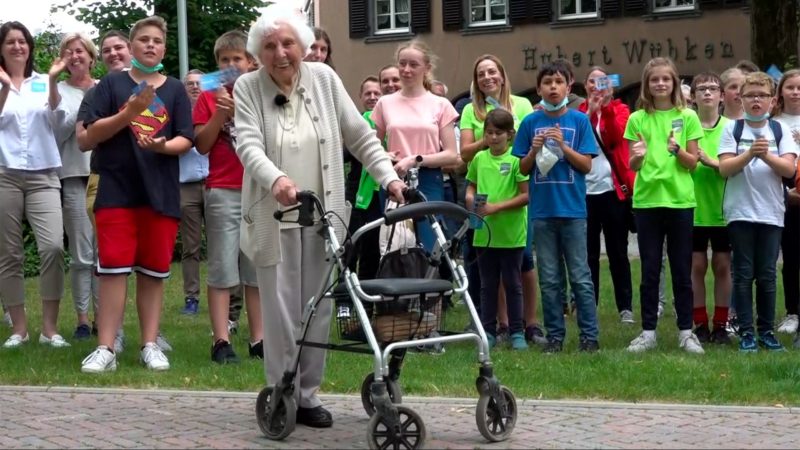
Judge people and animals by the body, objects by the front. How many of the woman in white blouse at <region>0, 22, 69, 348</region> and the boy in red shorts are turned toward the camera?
2

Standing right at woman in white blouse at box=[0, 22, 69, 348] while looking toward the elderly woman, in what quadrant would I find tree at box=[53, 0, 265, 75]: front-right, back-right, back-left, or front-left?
back-left

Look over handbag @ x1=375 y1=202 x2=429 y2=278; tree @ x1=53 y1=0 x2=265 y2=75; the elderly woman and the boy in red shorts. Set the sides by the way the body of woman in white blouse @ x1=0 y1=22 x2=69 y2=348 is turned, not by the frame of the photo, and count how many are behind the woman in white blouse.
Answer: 1

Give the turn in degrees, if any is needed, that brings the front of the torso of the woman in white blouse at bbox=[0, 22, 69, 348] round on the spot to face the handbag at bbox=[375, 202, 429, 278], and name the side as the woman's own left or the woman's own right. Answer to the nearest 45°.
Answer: approximately 45° to the woman's own left

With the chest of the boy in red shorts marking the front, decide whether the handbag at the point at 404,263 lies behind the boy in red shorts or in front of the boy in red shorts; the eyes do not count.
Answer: in front

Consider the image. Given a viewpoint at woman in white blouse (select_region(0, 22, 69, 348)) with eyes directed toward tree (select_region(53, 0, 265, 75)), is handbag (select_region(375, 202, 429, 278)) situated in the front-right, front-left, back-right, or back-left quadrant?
back-right

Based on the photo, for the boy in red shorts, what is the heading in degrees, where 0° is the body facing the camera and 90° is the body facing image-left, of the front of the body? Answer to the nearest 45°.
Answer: approximately 0°

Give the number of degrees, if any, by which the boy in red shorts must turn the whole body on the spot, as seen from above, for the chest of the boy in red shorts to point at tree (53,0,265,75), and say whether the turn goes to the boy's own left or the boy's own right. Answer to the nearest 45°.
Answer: approximately 180°

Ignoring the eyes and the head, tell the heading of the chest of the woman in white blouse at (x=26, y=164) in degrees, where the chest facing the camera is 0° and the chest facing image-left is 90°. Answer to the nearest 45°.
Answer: approximately 0°

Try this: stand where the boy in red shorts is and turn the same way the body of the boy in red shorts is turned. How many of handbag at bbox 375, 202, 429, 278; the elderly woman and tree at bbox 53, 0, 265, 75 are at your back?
1

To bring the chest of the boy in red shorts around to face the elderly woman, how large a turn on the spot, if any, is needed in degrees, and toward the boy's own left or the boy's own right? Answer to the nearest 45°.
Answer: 0° — they already face them

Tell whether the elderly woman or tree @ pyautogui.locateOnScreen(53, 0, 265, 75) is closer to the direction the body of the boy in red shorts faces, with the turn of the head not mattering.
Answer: the elderly woman

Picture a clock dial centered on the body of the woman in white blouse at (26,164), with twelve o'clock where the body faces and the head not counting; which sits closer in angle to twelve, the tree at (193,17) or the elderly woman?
the elderly woman
